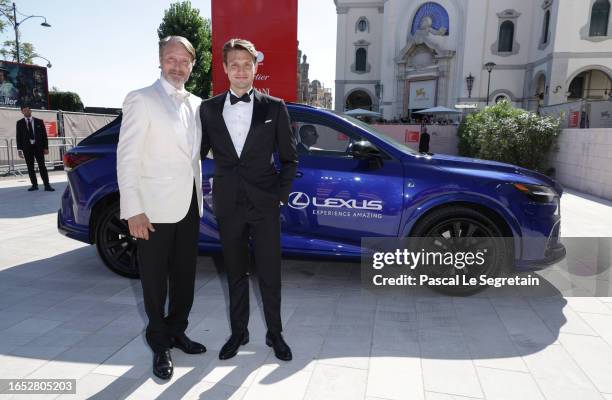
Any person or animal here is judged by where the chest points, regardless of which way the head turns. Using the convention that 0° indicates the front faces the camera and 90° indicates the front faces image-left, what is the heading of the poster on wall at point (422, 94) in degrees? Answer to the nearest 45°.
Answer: approximately 0°

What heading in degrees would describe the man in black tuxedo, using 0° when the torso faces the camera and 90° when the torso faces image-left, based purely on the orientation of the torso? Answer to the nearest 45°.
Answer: approximately 0°

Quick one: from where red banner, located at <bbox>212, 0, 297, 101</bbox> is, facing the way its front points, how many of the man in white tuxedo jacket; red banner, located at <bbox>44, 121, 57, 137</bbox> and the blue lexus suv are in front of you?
2

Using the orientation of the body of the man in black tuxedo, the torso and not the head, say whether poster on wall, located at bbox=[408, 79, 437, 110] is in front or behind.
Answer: behind
